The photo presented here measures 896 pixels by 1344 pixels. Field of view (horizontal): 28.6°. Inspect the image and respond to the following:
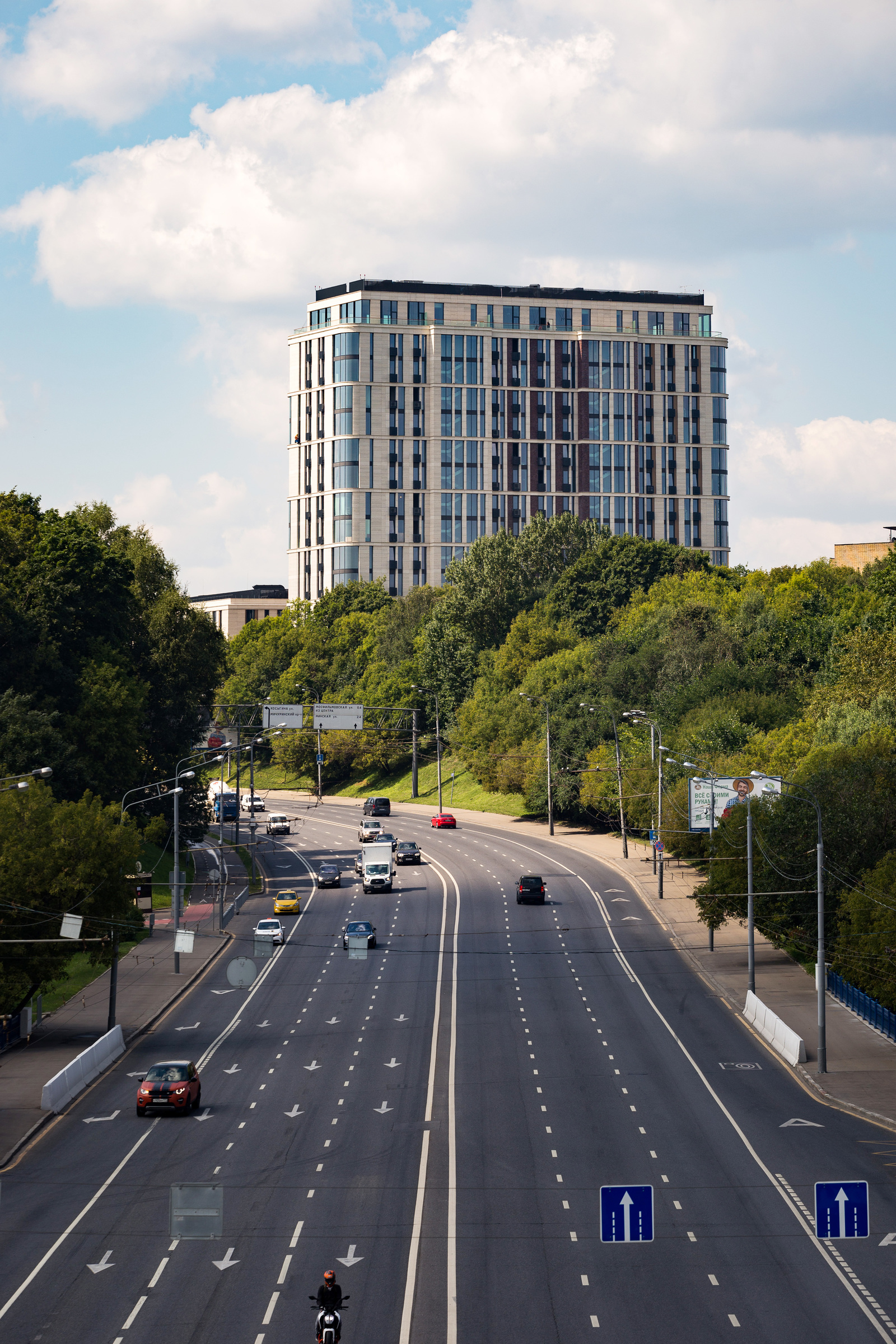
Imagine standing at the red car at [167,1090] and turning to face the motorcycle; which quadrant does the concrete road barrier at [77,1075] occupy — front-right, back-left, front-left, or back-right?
back-right

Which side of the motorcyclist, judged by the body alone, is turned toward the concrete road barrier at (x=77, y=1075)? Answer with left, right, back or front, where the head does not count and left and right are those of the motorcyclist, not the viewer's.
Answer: back

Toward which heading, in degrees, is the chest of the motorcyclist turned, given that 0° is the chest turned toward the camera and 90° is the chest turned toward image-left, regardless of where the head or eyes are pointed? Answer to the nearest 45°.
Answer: approximately 0°

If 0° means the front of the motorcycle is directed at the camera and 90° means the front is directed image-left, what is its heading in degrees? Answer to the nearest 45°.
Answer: approximately 0°

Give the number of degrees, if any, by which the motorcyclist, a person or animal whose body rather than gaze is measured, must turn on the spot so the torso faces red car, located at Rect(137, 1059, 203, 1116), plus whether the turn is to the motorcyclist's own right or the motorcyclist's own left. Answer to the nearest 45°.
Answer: approximately 180°

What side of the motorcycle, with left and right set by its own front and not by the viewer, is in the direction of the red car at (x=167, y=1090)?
back

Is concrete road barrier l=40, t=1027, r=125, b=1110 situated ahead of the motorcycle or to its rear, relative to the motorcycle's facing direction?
to the rear
